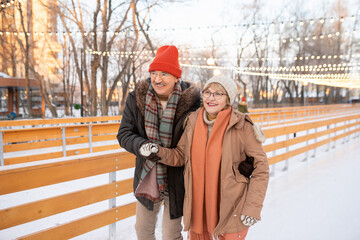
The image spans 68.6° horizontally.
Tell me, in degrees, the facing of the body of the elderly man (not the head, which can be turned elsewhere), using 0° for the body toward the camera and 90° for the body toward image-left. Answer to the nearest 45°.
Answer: approximately 0°

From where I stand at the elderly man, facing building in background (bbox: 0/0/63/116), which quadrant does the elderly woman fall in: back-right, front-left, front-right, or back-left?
back-right

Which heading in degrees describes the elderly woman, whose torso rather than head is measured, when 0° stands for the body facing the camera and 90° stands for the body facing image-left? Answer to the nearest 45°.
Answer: approximately 45°

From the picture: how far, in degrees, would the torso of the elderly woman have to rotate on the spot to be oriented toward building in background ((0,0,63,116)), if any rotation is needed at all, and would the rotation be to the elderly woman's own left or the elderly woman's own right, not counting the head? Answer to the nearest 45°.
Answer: approximately 90° to the elderly woman's own right

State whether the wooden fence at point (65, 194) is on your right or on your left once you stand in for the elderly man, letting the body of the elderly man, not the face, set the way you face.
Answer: on your right

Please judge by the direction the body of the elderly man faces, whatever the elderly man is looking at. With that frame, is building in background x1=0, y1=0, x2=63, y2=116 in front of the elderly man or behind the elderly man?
behind
